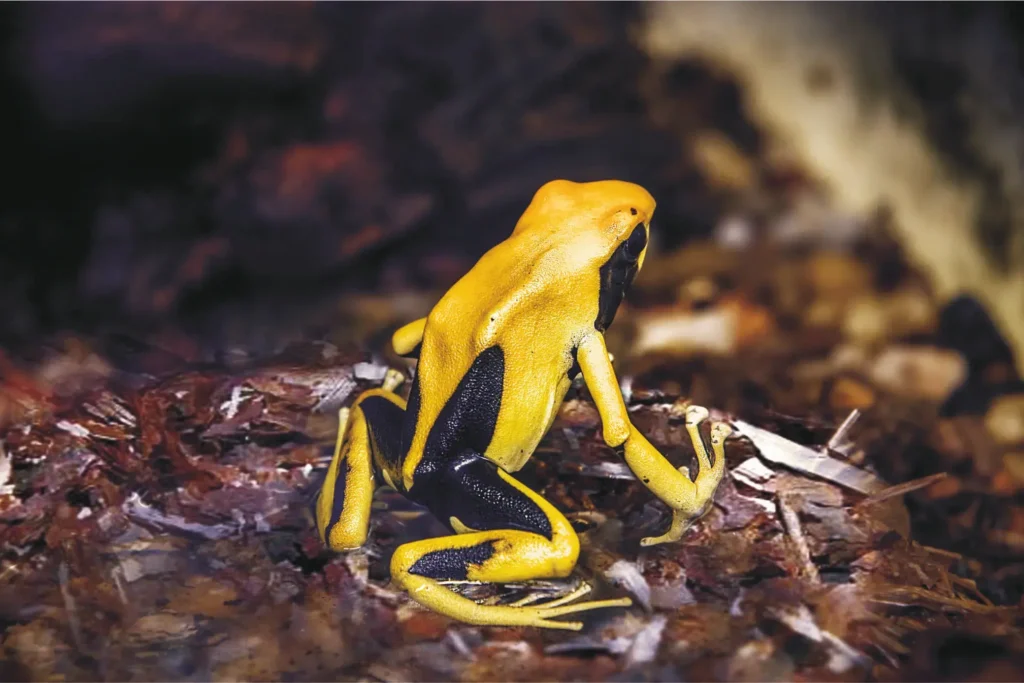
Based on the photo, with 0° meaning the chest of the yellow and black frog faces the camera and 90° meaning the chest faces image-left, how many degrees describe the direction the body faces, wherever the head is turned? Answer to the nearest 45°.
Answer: approximately 225°
